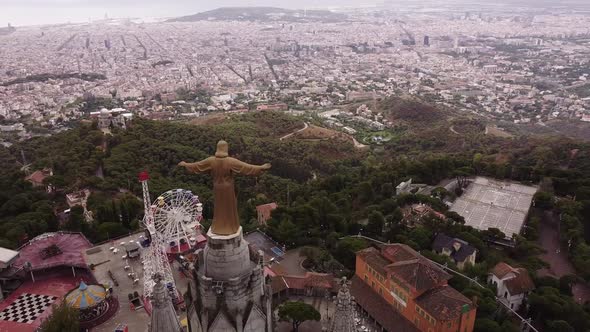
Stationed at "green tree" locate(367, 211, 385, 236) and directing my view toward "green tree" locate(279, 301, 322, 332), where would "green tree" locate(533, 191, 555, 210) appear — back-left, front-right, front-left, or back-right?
back-left

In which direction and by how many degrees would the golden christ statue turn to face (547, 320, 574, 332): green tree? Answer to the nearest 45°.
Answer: approximately 45° to its right

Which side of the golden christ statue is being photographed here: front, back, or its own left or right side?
back

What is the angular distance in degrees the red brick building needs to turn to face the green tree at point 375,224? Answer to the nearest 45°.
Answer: approximately 135° to its right

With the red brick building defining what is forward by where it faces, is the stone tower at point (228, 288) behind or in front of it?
in front

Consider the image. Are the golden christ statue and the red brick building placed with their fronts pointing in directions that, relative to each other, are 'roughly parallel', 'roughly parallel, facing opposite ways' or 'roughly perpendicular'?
roughly perpendicular

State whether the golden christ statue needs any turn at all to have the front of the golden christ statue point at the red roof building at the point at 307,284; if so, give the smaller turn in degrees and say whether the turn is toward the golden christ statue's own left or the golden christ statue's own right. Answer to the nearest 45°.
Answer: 0° — it already faces it

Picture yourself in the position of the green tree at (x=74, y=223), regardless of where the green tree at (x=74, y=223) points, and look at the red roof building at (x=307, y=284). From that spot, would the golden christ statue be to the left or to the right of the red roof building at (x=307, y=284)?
right

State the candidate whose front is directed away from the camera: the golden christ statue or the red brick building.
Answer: the golden christ statue

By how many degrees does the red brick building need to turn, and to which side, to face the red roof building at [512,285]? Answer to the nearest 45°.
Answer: approximately 180°

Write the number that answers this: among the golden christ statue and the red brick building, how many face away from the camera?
1

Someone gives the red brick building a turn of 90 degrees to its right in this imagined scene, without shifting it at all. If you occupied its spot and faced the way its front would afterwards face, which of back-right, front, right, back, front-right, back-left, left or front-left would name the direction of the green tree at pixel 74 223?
front-left
